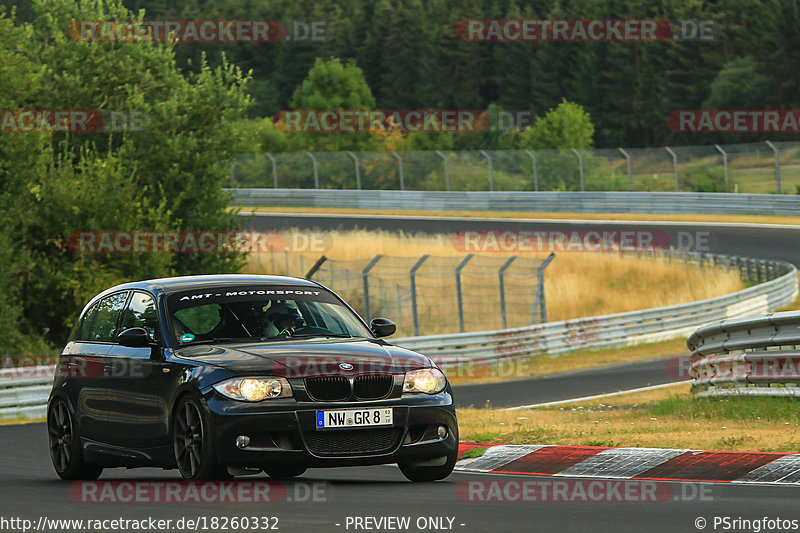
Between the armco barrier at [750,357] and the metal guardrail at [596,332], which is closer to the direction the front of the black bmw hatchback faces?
the armco barrier

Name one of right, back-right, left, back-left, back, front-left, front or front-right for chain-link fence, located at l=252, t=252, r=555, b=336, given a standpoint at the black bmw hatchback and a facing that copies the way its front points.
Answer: back-left

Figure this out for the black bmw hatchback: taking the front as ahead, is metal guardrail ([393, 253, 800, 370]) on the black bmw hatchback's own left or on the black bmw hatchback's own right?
on the black bmw hatchback's own left

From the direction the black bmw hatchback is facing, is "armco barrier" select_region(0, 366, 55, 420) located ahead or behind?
behind

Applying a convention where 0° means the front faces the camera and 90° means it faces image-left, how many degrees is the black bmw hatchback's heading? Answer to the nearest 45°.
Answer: approximately 315°

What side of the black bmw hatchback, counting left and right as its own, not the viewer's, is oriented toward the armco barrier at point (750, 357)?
left

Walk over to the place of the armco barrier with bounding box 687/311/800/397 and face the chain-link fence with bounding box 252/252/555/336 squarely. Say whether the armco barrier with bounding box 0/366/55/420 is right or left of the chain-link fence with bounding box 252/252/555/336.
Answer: left
